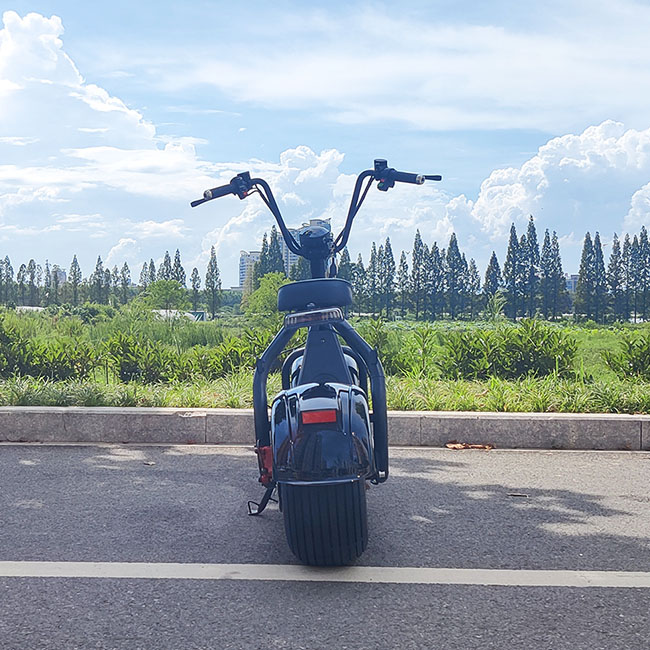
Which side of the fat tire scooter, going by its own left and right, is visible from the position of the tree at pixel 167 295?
front

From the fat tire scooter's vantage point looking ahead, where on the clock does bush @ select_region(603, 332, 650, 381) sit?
The bush is roughly at 1 o'clock from the fat tire scooter.

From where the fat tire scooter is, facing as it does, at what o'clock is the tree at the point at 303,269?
The tree is roughly at 12 o'clock from the fat tire scooter.

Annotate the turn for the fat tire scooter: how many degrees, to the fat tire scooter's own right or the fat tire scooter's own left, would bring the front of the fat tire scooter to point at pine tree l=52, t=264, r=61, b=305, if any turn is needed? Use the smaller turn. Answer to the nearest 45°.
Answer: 0° — it already faces it

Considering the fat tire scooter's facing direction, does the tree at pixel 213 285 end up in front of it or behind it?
in front

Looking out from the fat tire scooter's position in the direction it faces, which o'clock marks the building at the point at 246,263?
The building is roughly at 12 o'clock from the fat tire scooter.

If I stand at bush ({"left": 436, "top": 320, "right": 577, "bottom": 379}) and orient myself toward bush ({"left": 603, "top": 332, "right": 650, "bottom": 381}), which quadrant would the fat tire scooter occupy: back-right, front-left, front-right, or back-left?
back-right

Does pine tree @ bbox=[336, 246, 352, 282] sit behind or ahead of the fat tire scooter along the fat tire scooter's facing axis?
ahead

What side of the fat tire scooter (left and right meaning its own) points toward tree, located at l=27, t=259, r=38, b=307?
front

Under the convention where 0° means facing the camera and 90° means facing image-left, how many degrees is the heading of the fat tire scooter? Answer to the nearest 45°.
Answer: approximately 180°
